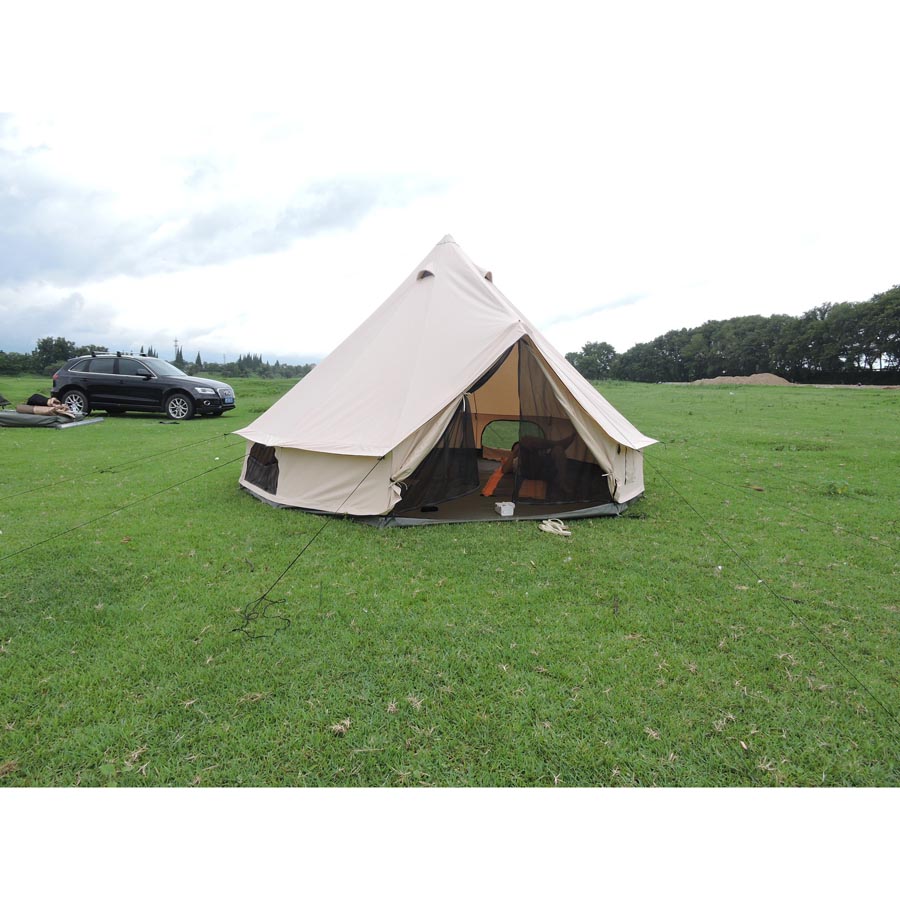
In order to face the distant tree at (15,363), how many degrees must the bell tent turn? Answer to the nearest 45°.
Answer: approximately 180°

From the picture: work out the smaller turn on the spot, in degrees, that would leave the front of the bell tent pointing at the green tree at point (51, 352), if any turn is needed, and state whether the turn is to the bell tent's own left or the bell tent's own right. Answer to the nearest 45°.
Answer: approximately 180°

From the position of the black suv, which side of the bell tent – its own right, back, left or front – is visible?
back

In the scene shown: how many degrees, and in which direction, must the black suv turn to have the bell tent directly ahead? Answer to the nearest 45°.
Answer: approximately 45° to its right

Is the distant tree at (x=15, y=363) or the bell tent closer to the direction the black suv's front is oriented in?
the bell tent

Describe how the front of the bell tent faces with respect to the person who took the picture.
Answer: facing the viewer and to the right of the viewer

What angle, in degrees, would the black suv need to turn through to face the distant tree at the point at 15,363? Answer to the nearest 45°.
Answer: approximately 135° to its left

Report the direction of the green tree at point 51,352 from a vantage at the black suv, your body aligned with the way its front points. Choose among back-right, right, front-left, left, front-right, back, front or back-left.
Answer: back-left

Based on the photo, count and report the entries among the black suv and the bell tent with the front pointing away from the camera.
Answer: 0

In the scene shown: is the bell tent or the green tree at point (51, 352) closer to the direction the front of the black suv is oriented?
the bell tent
